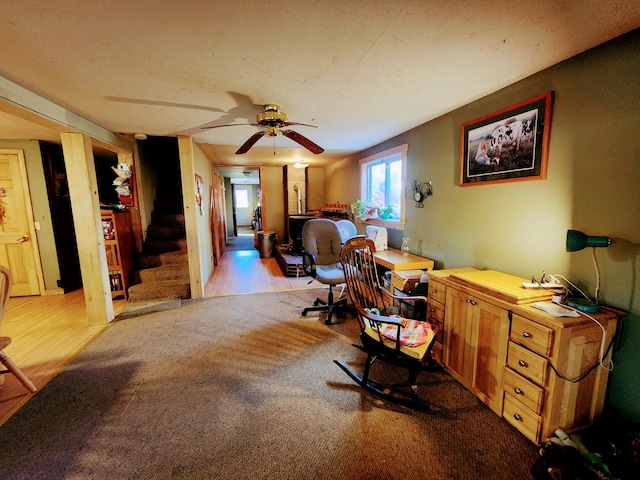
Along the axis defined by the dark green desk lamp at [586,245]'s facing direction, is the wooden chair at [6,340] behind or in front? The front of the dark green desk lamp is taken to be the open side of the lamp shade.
in front

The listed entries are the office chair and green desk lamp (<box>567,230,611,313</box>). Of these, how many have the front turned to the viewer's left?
1

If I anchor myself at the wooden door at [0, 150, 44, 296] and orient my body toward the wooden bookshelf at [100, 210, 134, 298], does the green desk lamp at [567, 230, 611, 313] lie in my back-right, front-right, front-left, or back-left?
front-right

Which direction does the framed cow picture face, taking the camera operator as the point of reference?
facing the viewer and to the left of the viewer

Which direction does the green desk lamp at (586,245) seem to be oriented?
to the viewer's left

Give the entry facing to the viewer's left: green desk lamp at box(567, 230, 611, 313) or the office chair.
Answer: the green desk lamp

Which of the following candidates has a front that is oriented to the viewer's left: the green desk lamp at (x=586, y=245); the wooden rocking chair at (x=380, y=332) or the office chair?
the green desk lamp
